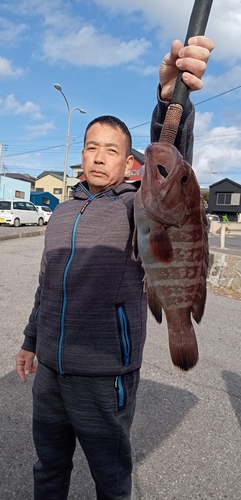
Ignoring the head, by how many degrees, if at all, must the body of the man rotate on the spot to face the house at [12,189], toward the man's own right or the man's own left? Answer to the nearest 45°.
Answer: approximately 135° to the man's own right

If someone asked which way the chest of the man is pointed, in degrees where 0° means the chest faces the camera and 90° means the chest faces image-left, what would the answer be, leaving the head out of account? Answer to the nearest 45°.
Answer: approximately 45°

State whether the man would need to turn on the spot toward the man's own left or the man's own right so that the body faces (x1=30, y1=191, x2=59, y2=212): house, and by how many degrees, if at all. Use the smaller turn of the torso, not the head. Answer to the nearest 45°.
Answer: approximately 135° to the man's own right

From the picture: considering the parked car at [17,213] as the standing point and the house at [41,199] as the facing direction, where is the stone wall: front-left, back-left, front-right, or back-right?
back-right

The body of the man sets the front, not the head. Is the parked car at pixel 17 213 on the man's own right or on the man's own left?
on the man's own right

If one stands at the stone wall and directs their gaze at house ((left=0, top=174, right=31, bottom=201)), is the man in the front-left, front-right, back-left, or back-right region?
back-left

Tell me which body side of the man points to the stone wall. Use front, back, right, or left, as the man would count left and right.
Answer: back
